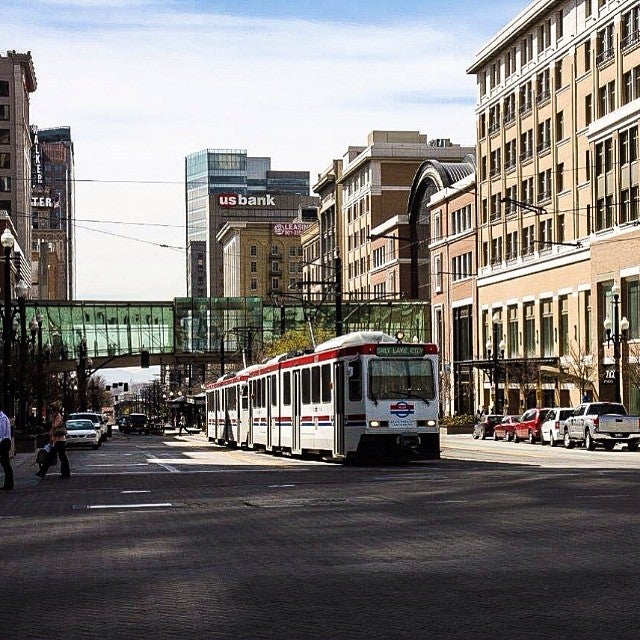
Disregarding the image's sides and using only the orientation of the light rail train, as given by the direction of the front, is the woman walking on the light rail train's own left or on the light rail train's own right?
on the light rail train's own right

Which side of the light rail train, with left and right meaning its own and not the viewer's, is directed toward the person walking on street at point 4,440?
right

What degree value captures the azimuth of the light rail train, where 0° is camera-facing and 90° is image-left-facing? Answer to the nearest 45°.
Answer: approximately 315°

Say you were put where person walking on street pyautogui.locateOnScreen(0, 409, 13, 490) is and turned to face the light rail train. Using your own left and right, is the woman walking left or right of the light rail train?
left
